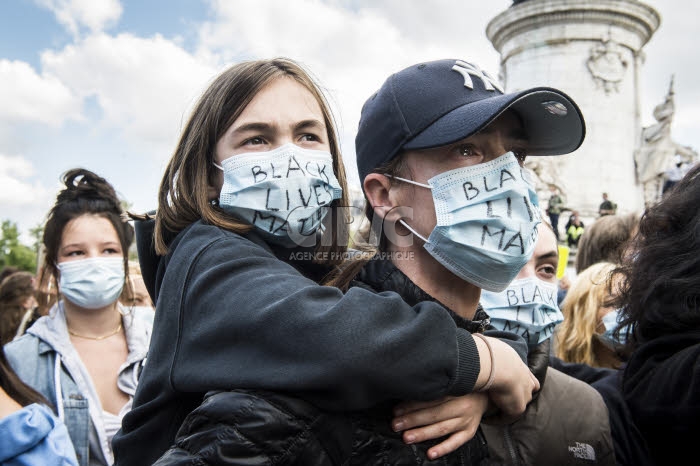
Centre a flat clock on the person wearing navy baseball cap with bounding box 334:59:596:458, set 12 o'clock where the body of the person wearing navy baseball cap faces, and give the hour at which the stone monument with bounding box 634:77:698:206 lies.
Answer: The stone monument is roughly at 8 o'clock from the person wearing navy baseball cap.

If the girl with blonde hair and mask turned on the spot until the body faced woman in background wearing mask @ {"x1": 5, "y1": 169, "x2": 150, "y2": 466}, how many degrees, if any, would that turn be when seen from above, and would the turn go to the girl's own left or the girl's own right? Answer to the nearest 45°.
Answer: approximately 135° to the girl's own right

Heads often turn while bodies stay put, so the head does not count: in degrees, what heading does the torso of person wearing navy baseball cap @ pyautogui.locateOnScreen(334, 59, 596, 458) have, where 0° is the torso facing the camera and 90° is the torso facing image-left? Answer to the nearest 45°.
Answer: approximately 315°

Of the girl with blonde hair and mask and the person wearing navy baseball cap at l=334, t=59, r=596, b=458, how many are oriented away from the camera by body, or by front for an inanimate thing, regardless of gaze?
0

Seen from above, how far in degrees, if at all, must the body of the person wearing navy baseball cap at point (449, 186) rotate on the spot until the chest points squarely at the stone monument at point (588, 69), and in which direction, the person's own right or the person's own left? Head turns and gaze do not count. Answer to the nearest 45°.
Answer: approximately 135° to the person's own left

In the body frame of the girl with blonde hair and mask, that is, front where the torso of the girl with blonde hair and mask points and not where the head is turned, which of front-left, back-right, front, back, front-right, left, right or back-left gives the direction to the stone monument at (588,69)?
left

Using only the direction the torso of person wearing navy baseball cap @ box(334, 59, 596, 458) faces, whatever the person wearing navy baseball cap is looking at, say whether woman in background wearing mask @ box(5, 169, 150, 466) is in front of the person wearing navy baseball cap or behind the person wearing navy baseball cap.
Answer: behind

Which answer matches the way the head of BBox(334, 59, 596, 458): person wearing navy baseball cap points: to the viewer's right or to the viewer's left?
to the viewer's right
